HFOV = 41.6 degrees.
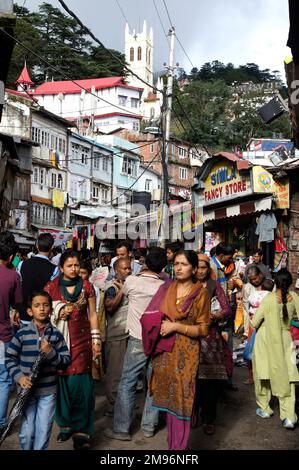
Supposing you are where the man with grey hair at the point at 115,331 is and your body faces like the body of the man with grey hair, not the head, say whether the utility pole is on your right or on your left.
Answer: on your left

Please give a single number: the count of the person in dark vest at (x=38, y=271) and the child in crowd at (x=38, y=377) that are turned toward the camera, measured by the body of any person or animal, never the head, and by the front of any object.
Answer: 1

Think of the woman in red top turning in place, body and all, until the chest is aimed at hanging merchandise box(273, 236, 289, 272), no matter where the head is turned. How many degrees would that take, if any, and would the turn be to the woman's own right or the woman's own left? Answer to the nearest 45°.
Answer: approximately 135° to the woman's own left

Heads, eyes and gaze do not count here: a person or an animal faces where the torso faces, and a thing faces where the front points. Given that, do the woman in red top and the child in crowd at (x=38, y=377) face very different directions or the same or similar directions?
same or similar directions

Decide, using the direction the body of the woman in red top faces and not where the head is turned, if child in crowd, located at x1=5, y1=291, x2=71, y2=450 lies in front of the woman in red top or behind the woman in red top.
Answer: in front

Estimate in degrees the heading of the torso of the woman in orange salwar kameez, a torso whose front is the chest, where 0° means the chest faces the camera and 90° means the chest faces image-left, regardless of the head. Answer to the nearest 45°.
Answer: approximately 45°

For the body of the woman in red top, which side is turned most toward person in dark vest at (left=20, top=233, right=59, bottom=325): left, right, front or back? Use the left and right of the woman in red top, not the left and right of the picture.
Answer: back

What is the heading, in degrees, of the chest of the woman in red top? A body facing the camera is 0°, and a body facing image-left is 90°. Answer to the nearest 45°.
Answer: approximately 0°

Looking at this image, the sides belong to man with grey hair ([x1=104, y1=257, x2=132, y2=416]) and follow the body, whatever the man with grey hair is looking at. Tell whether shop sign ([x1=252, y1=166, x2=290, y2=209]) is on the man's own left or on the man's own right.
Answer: on the man's own left

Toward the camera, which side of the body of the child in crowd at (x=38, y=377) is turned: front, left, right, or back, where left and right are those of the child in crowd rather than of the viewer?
front

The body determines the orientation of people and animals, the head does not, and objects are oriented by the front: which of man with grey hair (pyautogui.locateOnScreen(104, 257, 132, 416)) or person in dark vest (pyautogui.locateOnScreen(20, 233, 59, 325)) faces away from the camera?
the person in dark vest

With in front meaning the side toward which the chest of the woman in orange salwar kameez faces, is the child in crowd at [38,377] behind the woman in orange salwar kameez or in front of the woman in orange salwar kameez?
in front

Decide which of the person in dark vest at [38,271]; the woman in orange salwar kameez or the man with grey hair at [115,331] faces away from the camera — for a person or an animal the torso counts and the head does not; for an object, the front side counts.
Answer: the person in dark vest

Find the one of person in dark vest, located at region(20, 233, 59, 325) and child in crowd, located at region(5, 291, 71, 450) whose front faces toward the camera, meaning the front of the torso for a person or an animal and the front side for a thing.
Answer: the child in crowd

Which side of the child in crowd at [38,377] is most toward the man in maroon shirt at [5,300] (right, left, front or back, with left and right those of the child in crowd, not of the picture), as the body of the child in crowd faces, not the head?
back

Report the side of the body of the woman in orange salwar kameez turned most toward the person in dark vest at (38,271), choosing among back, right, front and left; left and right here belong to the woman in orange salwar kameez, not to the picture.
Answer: right

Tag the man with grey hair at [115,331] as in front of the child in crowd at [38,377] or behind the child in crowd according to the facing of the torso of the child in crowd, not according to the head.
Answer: behind

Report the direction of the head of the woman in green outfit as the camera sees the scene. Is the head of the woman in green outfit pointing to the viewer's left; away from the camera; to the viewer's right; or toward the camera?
away from the camera
